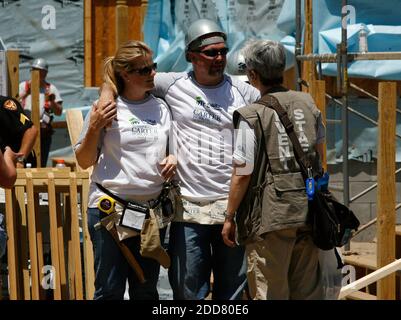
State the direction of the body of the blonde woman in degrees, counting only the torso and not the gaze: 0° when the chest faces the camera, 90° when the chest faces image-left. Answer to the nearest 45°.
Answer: approximately 315°

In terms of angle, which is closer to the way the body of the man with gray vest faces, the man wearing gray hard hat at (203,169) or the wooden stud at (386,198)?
the man wearing gray hard hat

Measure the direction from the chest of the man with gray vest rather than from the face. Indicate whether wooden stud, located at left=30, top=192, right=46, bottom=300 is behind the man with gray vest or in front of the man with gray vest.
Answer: in front

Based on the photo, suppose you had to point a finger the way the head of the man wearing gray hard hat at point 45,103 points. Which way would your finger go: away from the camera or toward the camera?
toward the camera

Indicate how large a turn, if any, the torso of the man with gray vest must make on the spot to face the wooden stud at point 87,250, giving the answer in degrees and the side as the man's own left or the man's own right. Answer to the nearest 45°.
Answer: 0° — they already face it

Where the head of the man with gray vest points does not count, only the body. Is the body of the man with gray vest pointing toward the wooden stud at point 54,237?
yes

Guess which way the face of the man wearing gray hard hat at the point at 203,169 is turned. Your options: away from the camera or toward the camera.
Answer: toward the camera

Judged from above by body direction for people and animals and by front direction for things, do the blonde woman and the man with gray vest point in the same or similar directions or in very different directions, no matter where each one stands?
very different directions

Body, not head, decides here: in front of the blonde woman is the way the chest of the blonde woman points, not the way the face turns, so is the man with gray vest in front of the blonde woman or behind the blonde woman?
in front

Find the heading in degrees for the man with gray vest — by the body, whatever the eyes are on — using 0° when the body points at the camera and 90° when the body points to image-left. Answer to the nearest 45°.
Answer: approximately 135°

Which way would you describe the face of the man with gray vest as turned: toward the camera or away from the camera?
away from the camera
